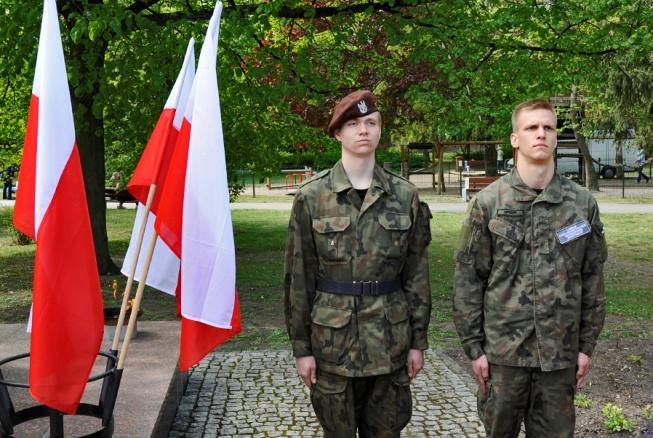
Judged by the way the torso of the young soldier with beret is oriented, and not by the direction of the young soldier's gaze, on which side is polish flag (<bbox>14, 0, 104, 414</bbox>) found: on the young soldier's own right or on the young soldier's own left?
on the young soldier's own right

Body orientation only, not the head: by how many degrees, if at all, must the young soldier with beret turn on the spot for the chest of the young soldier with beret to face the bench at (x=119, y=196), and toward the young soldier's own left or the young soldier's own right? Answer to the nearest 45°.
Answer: approximately 180°

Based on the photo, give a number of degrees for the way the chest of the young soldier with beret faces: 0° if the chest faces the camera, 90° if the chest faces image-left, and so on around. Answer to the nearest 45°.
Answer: approximately 0°

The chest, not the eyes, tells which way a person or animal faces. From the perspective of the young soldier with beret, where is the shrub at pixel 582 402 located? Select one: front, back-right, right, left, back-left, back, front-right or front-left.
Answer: back-left

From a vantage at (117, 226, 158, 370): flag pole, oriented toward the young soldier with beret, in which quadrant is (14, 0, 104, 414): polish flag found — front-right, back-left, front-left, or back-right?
back-right

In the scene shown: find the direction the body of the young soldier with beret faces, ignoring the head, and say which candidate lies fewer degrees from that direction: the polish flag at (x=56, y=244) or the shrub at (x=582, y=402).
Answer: the polish flag

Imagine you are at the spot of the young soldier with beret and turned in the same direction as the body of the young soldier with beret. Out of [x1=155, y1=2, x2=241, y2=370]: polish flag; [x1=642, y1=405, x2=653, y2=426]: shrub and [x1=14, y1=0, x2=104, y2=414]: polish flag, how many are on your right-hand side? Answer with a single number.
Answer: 2

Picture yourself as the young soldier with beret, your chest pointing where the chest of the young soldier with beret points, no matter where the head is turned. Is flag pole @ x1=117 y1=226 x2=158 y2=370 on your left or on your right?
on your right

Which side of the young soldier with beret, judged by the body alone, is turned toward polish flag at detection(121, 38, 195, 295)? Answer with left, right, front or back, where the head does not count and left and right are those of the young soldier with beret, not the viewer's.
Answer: right

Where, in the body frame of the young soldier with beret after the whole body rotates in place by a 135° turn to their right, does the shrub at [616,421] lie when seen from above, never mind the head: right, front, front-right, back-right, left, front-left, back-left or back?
right

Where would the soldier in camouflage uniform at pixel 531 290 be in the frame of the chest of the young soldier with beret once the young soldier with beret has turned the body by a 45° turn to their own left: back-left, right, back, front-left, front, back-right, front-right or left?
front-left

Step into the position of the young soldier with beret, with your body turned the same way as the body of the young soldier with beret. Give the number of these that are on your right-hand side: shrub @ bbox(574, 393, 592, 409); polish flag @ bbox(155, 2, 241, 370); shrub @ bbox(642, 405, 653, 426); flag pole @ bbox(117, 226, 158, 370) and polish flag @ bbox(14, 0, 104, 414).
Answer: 3

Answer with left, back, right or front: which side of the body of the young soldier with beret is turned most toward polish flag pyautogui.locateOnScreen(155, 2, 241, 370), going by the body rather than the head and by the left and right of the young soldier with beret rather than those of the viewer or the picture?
right
